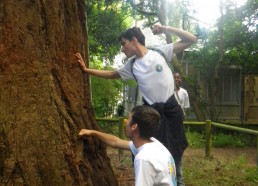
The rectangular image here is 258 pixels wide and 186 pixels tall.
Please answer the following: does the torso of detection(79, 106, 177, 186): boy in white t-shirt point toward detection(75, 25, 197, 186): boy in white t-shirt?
no

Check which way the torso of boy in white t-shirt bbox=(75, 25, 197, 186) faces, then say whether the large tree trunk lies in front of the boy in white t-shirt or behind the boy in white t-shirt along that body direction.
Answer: in front

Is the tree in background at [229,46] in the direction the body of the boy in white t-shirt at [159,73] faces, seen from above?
no

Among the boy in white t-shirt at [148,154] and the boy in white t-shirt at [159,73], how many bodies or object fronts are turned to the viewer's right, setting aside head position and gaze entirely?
0

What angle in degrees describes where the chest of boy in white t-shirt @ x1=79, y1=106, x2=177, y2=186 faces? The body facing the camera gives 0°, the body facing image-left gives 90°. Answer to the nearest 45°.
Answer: approximately 135°

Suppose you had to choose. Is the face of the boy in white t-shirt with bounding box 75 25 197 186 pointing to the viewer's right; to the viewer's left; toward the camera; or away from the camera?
to the viewer's left

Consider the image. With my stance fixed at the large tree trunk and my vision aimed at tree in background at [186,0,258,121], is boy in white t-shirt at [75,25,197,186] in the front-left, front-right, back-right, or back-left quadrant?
front-right

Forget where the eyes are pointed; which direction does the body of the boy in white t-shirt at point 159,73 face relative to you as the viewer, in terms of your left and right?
facing the viewer and to the left of the viewer

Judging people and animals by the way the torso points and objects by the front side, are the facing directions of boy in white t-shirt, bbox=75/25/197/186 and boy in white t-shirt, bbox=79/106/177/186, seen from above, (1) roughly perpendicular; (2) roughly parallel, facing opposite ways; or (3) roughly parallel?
roughly perpendicular

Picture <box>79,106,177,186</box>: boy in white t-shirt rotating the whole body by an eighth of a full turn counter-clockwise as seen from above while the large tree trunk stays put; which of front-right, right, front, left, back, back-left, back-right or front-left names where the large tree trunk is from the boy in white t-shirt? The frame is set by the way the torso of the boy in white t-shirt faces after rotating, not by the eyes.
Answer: front-right

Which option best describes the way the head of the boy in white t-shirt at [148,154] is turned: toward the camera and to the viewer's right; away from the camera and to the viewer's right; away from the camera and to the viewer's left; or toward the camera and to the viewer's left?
away from the camera and to the viewer's left

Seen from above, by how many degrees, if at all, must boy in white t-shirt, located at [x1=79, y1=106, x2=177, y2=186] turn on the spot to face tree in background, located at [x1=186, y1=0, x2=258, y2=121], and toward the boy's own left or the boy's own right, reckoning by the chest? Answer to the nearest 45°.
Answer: approximately 45° to the boy's own right
